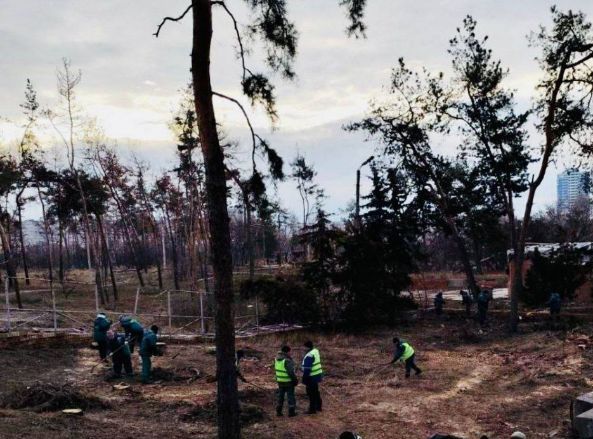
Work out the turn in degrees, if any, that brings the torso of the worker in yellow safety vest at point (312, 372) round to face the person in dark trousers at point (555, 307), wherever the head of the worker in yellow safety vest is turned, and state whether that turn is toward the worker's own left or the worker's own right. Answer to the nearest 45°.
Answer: approximately 90° to the worker's own right

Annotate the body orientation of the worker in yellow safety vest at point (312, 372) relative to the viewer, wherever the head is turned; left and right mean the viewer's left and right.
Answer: facing away from the viewer and to the left of the viewer

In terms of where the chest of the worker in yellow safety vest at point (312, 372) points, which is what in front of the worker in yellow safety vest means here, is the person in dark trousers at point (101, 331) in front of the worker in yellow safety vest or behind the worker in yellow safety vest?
in front

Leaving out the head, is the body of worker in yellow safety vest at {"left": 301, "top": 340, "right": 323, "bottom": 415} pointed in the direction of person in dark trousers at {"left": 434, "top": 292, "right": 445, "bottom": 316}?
no

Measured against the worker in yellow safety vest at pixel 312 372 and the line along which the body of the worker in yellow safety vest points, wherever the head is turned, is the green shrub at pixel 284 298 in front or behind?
in front
